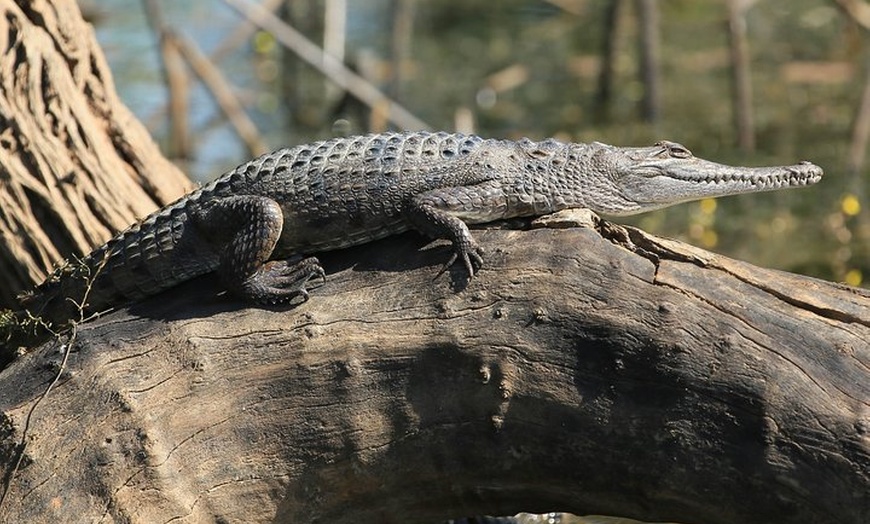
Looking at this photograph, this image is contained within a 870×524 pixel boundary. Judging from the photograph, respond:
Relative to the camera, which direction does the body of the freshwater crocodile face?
to the viewer's right

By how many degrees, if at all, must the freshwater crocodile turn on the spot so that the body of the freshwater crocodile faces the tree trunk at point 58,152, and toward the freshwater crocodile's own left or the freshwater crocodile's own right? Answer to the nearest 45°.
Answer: approximately 135° to the freshwater crocodile's own left

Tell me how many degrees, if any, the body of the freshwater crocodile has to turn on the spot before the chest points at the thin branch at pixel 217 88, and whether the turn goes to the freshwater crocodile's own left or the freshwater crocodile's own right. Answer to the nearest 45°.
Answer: approximately 90° to the freshwater crocodile's own left

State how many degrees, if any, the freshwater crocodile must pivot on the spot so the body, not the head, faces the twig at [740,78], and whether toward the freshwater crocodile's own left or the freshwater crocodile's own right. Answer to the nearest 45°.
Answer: approximately 45° to the freshwater crocodile's own left

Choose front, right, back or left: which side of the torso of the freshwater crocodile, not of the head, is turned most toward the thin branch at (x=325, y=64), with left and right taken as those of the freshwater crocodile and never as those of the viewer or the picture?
left

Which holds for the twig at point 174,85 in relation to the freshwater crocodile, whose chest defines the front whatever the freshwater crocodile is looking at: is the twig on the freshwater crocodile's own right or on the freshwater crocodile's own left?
on the freshwater crocodile's own left
